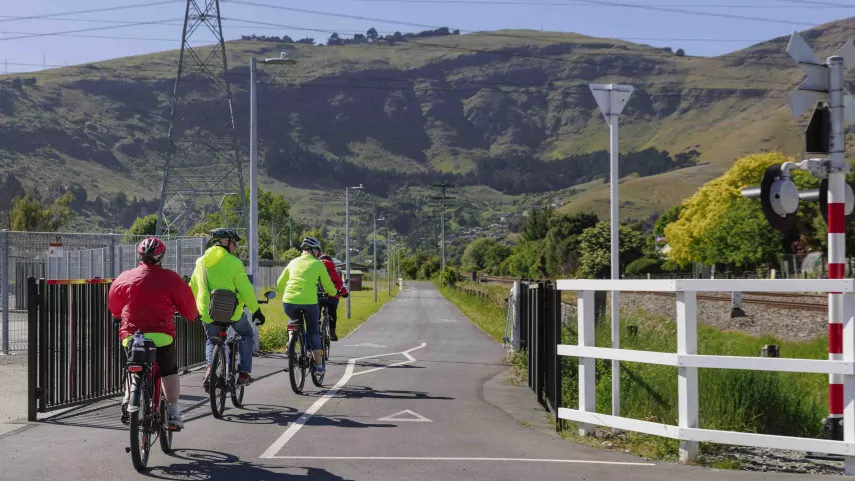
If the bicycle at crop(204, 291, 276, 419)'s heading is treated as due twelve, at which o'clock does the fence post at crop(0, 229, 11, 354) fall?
The fence post is roughly at 11 o'clock from the bicycle.

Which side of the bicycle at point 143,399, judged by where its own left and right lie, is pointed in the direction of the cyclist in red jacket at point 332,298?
front

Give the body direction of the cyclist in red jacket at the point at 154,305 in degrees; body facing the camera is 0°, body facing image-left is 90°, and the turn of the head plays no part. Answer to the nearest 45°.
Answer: approximately 180°

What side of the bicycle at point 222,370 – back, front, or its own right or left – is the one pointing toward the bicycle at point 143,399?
back

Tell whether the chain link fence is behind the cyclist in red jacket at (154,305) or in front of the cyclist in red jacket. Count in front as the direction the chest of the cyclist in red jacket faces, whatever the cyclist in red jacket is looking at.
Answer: in front

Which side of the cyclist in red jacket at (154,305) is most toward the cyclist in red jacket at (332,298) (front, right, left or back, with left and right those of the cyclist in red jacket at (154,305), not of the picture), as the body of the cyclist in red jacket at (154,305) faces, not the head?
front

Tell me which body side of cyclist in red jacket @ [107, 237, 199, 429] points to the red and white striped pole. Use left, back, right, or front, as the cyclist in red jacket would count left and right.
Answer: right

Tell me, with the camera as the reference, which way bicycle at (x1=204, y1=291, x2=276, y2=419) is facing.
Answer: facing away from the viewer

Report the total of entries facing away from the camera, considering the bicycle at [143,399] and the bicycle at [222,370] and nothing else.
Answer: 2

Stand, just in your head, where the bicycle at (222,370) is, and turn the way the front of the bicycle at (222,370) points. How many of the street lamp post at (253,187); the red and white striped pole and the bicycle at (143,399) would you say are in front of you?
1

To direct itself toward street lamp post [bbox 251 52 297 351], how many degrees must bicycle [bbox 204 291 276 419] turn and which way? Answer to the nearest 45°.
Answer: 0° — it already faces it

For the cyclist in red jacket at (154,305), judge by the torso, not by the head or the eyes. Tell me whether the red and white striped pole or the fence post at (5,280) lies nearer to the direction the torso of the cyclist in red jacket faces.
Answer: the fence post

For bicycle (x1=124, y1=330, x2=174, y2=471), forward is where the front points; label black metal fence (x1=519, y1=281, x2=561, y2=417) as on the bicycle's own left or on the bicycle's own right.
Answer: on the bicycle's own right

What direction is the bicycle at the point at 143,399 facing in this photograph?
away from the camera

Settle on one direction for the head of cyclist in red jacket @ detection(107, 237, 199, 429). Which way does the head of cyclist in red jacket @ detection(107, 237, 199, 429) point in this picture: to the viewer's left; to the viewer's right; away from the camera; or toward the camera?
away from the camera
